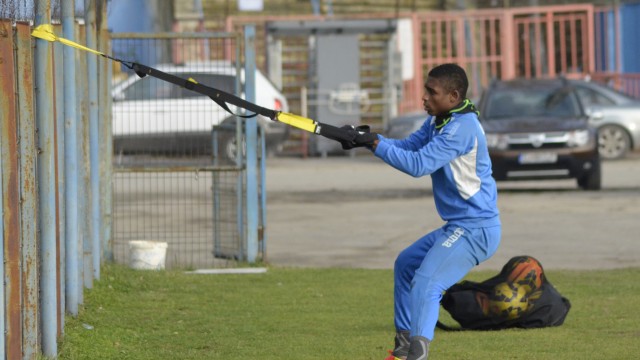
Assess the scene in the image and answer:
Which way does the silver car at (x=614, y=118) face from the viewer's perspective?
to the viewer's left

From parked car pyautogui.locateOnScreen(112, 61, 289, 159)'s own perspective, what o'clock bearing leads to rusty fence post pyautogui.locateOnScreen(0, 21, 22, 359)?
The rusty fence post is roughly at 9 o'clock from the parked car.

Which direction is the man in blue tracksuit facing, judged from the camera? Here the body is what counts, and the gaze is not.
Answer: to the viewer's left

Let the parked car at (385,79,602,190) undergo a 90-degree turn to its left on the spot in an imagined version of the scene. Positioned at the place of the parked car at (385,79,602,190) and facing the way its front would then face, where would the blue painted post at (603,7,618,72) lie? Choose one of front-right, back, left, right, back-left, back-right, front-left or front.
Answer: left

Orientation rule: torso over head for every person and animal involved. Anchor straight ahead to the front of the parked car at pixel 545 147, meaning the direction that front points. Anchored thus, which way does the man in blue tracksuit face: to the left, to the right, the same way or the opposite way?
to the right

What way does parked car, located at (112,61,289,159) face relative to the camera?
to the viewer's left

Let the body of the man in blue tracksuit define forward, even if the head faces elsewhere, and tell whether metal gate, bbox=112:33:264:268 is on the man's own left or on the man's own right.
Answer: on the man's own right

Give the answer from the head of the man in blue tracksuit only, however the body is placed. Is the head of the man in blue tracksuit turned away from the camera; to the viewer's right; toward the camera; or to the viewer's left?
to the viewer's left

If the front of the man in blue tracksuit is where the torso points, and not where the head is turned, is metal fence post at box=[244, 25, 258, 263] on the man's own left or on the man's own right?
on the man's own right
